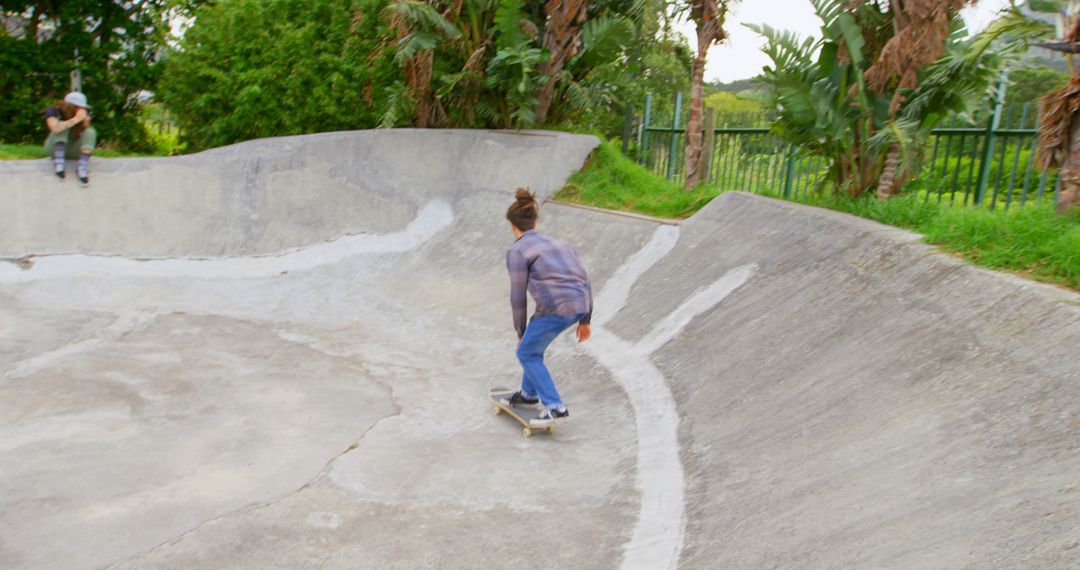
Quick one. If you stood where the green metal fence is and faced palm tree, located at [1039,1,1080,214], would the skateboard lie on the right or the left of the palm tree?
right

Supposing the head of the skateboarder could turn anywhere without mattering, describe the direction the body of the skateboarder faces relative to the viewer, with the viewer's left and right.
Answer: facing away from the viewer and to the left of the viewer

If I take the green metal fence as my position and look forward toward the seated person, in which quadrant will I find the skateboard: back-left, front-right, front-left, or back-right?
front-left

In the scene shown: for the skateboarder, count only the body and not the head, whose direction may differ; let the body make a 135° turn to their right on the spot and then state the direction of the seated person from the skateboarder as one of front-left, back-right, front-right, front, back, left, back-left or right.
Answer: back-left

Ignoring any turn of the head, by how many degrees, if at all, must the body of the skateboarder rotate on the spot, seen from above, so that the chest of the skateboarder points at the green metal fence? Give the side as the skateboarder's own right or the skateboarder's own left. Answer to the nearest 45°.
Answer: approximately 90° to the skateboarder's own right
